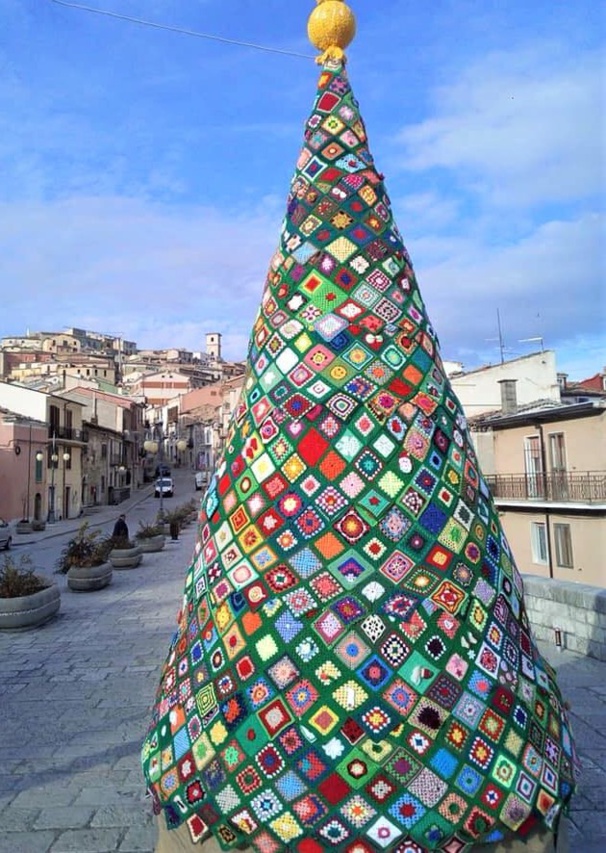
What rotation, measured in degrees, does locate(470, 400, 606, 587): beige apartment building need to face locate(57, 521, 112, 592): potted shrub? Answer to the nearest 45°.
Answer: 0° — it already faces it

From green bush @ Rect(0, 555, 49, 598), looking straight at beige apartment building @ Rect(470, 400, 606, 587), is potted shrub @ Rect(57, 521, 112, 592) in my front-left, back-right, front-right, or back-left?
front-left

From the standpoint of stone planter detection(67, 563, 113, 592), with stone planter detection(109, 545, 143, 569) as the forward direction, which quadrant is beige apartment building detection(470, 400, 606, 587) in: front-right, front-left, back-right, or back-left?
front-right

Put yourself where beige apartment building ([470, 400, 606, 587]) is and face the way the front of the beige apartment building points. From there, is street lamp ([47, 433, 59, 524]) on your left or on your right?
on your right

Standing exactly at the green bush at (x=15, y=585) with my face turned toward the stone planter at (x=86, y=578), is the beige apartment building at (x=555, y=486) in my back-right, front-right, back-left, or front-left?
front-right

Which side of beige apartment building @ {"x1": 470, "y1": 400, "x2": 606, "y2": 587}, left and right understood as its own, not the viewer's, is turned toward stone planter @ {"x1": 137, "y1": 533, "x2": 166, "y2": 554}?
front

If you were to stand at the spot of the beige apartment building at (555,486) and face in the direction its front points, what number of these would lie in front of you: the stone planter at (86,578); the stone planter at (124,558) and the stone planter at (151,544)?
3

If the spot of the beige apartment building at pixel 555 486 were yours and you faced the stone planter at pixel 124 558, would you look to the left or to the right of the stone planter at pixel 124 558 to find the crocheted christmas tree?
left

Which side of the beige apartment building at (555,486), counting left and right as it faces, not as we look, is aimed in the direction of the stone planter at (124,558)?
front

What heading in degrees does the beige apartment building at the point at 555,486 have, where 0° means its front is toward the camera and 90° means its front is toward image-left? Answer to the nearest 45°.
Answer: approximately 45°

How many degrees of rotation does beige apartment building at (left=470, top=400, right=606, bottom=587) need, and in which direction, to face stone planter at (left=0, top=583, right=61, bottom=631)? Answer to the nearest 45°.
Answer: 0° — it already faces it

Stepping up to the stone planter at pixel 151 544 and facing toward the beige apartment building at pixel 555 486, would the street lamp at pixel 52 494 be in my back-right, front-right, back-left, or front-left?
back-left
